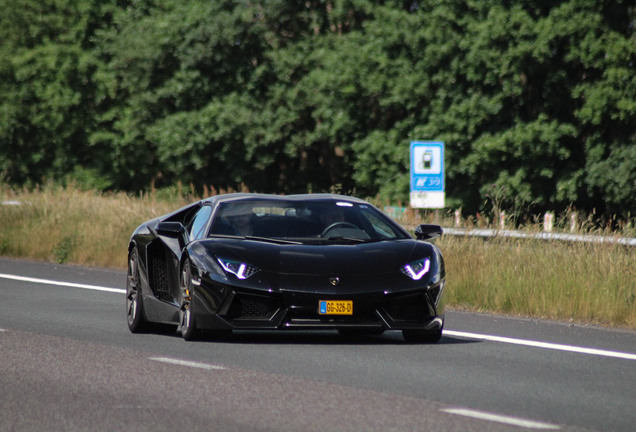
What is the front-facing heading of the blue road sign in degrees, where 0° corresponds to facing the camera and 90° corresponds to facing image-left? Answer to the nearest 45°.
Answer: approximately 0°

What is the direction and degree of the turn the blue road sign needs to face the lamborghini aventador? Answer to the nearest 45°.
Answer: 0° — it already faces it
